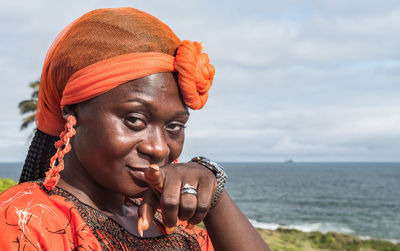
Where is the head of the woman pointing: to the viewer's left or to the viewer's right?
to the viewer's right

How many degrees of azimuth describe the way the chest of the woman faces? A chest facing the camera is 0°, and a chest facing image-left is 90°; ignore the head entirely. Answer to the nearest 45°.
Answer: approximately 315°
